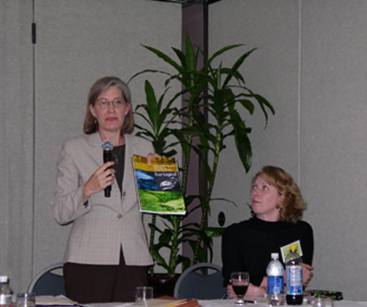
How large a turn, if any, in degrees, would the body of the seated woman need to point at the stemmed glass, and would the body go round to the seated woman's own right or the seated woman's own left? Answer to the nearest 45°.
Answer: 0° — they already face it

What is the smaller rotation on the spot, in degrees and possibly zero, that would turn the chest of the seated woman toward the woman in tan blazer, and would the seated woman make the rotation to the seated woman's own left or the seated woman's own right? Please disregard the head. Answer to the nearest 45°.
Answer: approximately 45° to the seated woman's own right

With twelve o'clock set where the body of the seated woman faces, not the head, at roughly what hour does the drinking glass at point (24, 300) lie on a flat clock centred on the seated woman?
The drinking glass is roughly at 1 o'clock from the seated woman.

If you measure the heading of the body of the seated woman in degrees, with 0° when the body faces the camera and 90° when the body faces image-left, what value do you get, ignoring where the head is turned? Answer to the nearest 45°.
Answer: approximately 0°

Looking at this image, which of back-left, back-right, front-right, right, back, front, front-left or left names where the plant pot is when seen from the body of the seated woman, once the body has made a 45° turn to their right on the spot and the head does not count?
right

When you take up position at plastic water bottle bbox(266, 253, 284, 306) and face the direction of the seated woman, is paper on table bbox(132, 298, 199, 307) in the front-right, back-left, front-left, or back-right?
back-left

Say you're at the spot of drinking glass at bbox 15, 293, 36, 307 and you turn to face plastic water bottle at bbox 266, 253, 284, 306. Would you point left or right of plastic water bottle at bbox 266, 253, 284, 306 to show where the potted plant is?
left
